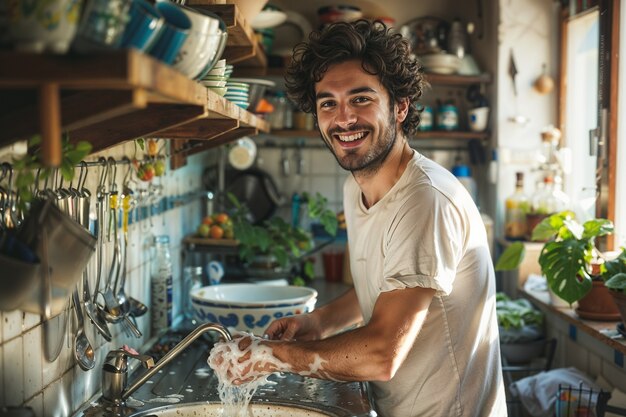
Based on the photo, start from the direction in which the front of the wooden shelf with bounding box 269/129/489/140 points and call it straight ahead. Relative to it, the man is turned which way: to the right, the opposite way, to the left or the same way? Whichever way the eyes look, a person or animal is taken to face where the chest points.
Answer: to the right

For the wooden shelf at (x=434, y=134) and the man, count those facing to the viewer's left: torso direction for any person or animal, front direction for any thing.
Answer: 1

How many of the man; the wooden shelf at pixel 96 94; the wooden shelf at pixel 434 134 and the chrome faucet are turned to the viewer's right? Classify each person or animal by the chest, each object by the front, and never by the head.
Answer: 2

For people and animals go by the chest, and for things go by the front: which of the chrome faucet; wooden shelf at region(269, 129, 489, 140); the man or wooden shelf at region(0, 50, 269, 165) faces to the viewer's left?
the man

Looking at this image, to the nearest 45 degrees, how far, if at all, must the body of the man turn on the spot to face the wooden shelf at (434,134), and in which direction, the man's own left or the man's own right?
approximately 90° to the man's own right

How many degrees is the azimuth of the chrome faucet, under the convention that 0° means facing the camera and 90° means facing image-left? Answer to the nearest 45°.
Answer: approximately 270°

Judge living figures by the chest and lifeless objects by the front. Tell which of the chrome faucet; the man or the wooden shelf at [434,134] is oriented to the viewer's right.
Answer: the chrome faucet

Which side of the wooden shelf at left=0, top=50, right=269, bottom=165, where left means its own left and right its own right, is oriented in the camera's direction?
right

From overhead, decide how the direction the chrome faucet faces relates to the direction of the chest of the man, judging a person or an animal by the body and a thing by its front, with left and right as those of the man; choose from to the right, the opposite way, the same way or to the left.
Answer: the opposite way

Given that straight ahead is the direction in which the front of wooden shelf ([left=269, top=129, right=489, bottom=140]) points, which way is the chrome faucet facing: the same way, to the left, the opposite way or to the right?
to the left
